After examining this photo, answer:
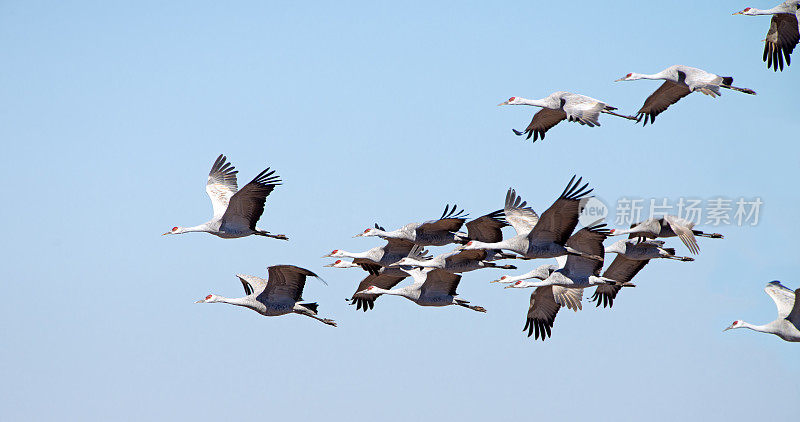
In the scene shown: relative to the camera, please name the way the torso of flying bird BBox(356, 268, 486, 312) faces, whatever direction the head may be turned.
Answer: to the viewer's left

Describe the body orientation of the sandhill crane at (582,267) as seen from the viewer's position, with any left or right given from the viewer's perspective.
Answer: facing to the left of the viewer

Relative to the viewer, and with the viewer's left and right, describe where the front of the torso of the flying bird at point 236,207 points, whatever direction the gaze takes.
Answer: facing to the left of the viewer

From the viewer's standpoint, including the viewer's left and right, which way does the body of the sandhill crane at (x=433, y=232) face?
facing to the left of the viewer

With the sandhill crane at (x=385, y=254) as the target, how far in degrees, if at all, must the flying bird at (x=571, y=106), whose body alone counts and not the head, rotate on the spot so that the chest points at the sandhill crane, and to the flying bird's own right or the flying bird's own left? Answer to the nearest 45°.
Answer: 0° — it already faces it

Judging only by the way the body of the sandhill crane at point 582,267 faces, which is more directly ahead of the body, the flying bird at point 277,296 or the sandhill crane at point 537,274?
the flying bird

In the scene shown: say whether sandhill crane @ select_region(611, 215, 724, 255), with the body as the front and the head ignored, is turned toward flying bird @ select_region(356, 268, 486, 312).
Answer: yes

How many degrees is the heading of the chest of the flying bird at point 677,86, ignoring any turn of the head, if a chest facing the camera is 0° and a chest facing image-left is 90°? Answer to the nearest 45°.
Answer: approximately 90°

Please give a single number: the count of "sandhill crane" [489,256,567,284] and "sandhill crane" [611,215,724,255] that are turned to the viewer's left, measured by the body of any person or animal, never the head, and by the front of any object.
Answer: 2

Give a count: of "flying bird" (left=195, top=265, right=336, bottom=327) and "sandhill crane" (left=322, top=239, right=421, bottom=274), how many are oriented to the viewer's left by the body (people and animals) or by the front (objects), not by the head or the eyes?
2

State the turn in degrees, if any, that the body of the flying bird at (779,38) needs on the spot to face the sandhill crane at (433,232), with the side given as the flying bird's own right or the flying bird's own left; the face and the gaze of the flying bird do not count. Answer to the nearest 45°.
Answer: approximately 45° to the flying bird's own left

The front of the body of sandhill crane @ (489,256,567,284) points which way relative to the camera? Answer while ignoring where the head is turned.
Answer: to the viewer's left

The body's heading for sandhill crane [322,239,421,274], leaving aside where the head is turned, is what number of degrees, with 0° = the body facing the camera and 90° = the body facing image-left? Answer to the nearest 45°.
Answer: approximately 90°

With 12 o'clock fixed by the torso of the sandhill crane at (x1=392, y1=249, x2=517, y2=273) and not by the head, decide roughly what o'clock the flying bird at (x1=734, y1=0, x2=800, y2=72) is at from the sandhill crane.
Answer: The flying bird is roughly at 6 o'clock from the sandhill crane.

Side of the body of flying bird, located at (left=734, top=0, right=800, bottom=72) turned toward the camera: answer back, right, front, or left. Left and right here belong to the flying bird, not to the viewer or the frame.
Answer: left

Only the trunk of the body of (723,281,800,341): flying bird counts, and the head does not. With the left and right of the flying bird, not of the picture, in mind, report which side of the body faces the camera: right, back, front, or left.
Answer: left

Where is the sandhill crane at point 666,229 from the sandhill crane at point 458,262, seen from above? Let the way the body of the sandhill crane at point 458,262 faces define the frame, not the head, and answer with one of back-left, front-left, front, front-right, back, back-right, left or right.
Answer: back
